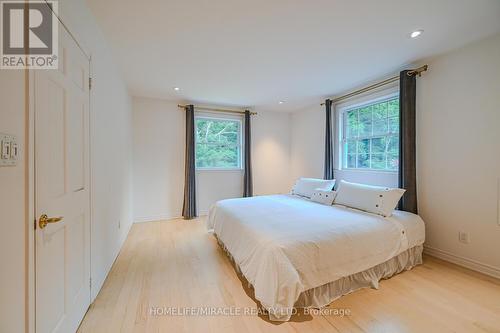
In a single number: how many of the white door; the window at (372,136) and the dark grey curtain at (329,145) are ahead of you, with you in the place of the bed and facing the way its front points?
1

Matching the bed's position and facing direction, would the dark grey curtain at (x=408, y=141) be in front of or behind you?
behind

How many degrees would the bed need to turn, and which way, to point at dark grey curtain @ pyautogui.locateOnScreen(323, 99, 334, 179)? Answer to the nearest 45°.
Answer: approximately 135° to its right

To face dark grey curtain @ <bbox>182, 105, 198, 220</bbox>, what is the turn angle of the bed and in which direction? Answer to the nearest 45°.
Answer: approximately 90° to its right

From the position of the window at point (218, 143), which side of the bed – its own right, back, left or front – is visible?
right

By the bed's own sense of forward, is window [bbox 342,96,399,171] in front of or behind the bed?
behind

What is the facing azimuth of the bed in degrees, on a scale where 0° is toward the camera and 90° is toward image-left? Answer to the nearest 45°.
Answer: approximately 45°

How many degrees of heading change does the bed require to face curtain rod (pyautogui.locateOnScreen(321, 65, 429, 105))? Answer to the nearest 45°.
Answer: approximately 180°
